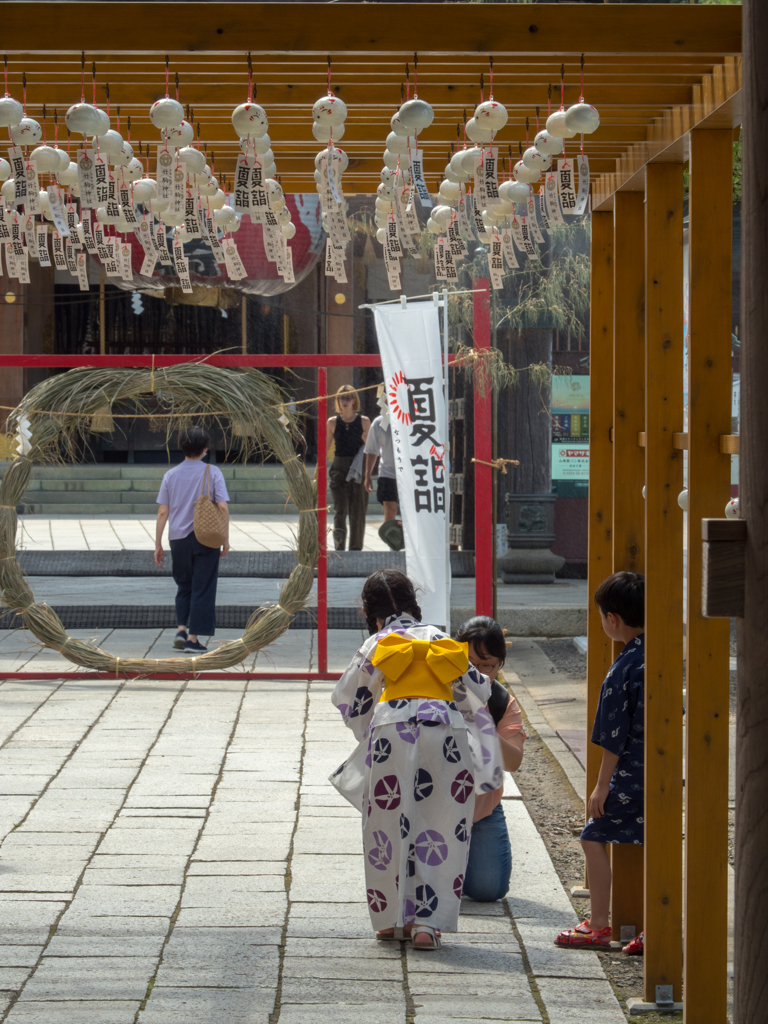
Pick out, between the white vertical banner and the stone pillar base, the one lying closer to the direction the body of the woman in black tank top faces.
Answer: the white vertical banner

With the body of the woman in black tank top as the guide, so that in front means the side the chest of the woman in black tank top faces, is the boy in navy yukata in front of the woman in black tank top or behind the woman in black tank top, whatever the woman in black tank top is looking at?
in front

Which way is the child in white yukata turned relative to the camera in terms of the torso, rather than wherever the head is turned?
away from the camera

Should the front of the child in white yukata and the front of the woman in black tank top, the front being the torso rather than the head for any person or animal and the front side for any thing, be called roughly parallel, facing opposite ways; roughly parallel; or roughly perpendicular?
roughly parallel, facing opposite ways

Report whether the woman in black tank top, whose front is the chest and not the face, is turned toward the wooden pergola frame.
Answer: yes

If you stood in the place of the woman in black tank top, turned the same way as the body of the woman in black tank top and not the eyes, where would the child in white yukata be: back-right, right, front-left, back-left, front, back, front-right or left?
front

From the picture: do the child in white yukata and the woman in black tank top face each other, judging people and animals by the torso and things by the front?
yes

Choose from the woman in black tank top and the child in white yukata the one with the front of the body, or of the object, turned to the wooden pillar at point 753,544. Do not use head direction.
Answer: the woman in black tank top

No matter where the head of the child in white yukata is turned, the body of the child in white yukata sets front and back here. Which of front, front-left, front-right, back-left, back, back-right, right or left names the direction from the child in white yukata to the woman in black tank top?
front

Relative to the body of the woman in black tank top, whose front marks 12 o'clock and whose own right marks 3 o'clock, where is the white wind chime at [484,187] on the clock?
The white wind chime is roughly at 12 o'clock from the woman in black tank top.

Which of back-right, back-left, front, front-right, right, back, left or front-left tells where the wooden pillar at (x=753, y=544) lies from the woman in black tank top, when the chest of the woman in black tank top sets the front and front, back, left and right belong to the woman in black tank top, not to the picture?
front

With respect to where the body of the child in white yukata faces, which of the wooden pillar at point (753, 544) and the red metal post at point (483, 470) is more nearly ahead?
the red metal post

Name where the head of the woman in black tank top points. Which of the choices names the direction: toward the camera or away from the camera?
toward the camera

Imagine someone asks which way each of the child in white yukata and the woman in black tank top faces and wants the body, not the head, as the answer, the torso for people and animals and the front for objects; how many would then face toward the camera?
1

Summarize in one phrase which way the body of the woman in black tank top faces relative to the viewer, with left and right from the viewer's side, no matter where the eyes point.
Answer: facing the viewer

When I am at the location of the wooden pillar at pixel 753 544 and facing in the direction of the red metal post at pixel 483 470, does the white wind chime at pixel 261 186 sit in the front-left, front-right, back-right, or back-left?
front-left

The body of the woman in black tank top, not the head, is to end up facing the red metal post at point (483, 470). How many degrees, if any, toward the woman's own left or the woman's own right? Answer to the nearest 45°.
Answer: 0° — they already face it
